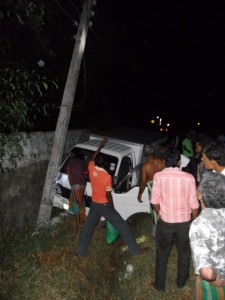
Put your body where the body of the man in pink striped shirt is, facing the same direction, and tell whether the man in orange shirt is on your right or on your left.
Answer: on your left

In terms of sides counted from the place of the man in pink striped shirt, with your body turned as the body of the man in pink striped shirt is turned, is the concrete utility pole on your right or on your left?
on your left

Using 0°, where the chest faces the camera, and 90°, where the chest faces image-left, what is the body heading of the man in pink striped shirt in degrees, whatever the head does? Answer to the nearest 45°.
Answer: approximately 180°

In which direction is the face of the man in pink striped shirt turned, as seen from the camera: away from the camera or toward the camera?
away from the camera

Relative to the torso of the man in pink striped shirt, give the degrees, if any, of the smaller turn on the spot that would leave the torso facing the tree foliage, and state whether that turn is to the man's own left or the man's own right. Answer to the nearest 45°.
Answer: approximately 90° to the man's own left
